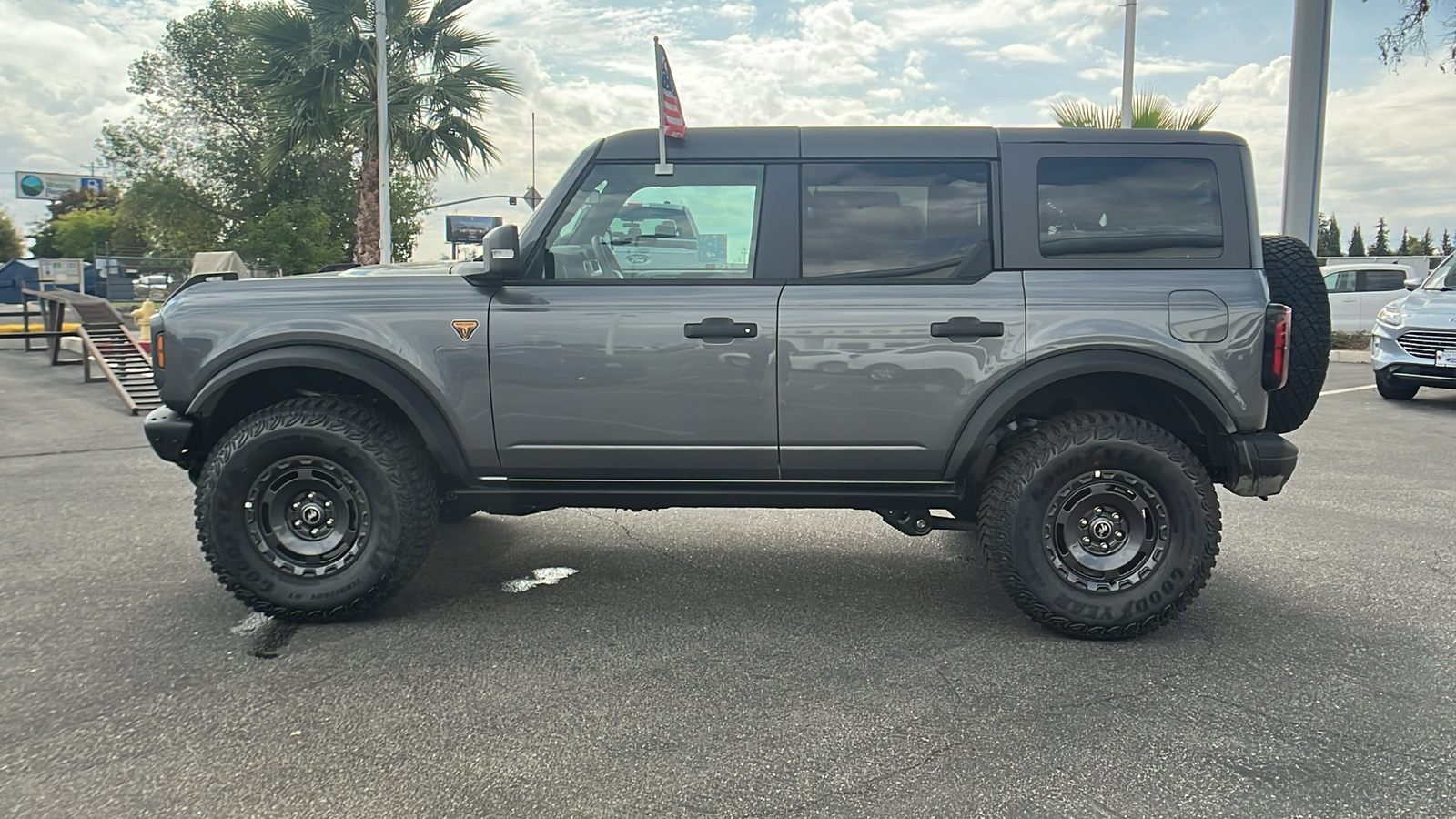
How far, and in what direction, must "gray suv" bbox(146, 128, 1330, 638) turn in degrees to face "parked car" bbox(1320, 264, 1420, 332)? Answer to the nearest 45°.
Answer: approximately 135° to its right

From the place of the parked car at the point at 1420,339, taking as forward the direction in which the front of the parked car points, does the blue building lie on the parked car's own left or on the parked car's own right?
on the parked car's own right

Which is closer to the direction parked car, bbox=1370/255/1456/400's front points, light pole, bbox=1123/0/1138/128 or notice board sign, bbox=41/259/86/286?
the notice board sign

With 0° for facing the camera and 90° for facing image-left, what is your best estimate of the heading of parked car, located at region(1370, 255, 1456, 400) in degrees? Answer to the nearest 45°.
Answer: approximately 45°

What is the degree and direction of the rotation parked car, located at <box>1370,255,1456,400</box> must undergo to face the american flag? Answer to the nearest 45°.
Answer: approximately 45° to its left

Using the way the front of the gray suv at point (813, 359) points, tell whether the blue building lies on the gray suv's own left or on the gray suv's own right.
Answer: on the gray suv's own right

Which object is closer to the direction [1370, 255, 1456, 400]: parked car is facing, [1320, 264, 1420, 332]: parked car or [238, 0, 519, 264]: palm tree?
the palm tree

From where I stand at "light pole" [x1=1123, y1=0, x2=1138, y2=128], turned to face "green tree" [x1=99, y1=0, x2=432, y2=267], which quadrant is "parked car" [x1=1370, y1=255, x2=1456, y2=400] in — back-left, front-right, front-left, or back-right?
back-left

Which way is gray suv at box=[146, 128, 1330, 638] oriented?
to the viewer's left

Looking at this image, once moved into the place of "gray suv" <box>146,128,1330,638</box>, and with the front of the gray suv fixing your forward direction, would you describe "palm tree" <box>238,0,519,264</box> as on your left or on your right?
on your right

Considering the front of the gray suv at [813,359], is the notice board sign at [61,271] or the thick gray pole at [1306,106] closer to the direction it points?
the notice board sign

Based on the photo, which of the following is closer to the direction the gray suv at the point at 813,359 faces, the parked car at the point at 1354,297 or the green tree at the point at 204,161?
the green tree

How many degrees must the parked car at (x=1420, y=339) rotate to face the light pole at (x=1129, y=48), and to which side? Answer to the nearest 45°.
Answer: approximately 90° to its right
